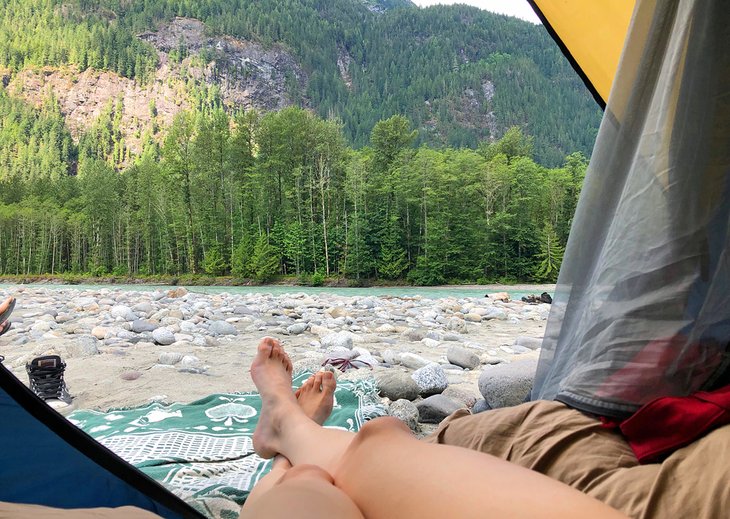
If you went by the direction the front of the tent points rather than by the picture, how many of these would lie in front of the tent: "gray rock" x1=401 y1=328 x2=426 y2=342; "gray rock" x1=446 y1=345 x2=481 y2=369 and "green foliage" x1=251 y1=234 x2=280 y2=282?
3

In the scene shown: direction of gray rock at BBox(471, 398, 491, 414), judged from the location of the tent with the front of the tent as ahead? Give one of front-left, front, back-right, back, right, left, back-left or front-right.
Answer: front

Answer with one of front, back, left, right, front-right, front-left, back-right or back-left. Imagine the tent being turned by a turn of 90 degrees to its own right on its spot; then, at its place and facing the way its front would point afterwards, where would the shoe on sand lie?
back-left

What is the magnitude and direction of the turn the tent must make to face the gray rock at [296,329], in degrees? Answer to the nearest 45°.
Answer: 0° — it already faces it

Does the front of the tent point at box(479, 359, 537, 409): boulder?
yes

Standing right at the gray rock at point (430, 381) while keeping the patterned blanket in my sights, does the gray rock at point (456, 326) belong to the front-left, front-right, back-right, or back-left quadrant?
back-right

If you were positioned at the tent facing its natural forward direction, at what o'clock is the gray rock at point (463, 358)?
The gray rock is roughly at 12 o'clock from the tent.

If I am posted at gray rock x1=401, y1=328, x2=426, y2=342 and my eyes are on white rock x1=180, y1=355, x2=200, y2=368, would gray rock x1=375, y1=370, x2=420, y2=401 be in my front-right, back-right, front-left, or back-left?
front-left

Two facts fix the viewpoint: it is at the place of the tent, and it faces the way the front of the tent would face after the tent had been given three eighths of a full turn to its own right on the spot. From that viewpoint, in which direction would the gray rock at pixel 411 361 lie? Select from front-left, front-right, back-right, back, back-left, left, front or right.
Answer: back-left

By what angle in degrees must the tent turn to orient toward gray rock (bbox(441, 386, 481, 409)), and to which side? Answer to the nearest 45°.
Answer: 0° — it already faces it

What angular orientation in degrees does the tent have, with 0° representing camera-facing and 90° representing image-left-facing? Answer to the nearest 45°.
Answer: approximately 180°

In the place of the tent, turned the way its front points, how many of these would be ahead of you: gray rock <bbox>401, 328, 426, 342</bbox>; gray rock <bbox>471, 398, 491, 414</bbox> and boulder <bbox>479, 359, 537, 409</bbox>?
3

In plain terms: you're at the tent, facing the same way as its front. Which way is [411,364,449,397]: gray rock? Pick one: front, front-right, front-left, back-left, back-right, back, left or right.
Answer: front

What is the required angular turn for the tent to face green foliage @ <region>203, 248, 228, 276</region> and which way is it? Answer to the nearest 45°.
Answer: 0° — it already faces it

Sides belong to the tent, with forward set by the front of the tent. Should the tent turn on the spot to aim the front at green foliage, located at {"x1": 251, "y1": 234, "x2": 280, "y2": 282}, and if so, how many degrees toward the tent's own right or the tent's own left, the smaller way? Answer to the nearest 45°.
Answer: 0° — it already faces it
